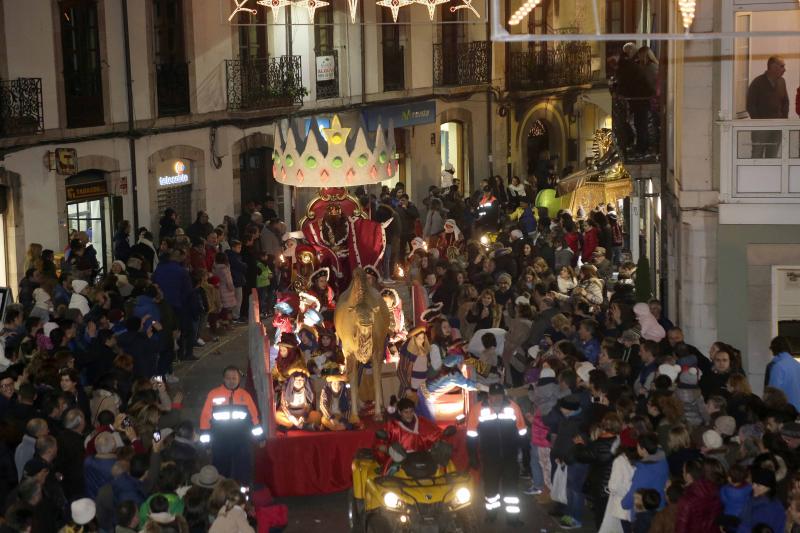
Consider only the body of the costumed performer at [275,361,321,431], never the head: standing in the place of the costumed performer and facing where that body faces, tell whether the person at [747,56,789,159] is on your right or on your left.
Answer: on your left

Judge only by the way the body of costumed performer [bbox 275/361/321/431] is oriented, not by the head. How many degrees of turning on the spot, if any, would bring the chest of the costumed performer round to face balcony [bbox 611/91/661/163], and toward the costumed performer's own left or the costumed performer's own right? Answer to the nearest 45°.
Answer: approximately 135° to the costumed performer's own left

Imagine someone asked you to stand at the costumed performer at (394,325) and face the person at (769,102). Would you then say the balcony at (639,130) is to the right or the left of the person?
left

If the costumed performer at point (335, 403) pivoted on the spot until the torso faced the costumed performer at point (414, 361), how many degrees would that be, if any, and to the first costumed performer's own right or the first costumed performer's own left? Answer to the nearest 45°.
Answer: approximately 90° to the first costumed performer's own left

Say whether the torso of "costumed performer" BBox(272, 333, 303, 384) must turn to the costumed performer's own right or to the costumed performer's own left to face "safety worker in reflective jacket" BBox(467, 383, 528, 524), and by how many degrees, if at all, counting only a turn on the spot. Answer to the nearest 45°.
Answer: approximately 90° to the costumed performer's own left

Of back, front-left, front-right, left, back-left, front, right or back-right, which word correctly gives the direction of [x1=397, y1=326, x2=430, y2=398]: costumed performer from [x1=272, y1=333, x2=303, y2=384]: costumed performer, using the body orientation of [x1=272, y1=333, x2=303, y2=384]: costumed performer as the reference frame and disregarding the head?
back-left

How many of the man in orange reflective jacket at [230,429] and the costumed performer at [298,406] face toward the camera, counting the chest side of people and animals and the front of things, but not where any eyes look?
2

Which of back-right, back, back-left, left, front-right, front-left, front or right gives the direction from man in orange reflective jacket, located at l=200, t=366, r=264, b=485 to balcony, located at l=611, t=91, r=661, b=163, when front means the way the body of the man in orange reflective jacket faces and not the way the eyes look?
back-left

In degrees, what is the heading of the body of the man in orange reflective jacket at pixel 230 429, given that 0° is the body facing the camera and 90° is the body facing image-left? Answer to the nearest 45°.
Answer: approximately 0°

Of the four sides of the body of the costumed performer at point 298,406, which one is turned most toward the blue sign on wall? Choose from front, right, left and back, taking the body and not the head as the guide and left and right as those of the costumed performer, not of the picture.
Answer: back

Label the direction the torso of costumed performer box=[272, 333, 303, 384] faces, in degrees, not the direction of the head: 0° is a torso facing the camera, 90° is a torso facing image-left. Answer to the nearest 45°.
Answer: approximately 45°
